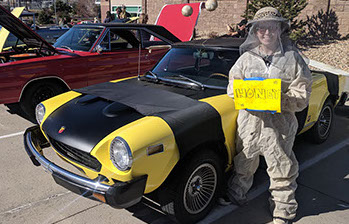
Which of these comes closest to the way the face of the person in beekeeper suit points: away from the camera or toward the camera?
toward the camera

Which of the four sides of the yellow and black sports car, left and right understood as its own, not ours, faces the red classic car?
right

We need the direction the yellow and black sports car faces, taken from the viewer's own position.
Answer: facing the viewer and to the left of the viewer
